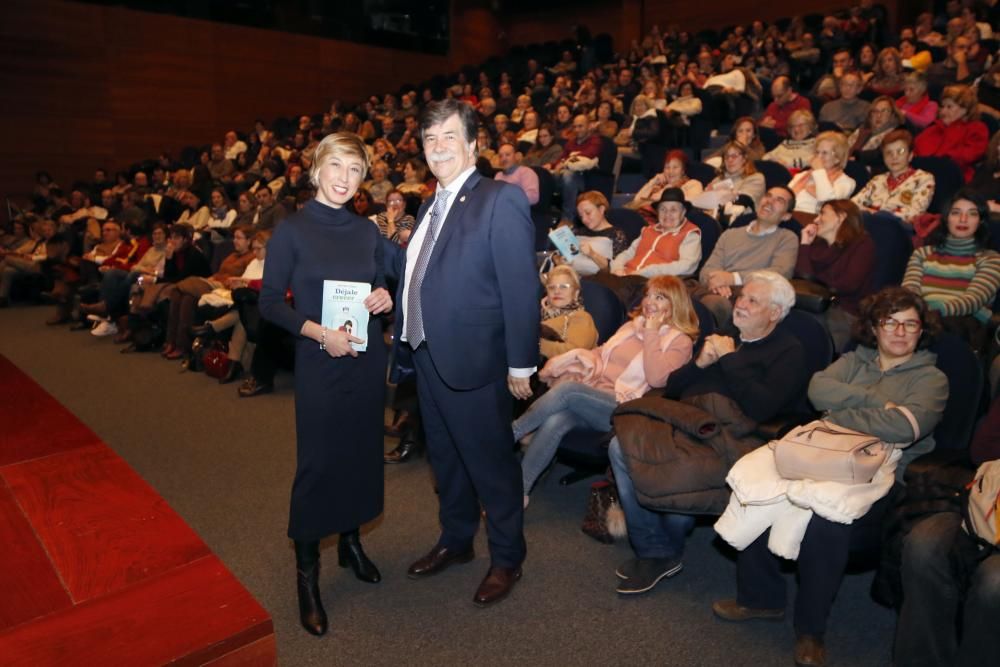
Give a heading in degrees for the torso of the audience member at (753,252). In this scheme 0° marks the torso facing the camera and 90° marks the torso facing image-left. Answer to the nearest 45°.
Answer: approximately 45°

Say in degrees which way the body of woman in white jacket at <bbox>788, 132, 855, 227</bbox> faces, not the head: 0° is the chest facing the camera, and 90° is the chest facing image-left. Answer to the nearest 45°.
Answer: approximately 45°

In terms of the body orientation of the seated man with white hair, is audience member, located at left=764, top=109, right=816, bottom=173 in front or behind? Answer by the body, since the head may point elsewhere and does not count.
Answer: behind

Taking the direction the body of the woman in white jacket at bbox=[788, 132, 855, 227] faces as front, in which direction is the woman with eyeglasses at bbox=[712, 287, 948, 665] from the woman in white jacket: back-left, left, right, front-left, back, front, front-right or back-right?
front-left

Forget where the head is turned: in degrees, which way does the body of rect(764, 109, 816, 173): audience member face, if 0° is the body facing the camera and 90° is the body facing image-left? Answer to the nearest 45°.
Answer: approximately 45°
